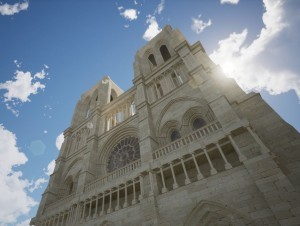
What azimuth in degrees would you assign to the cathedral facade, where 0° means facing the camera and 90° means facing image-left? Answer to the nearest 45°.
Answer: approximately 45°
